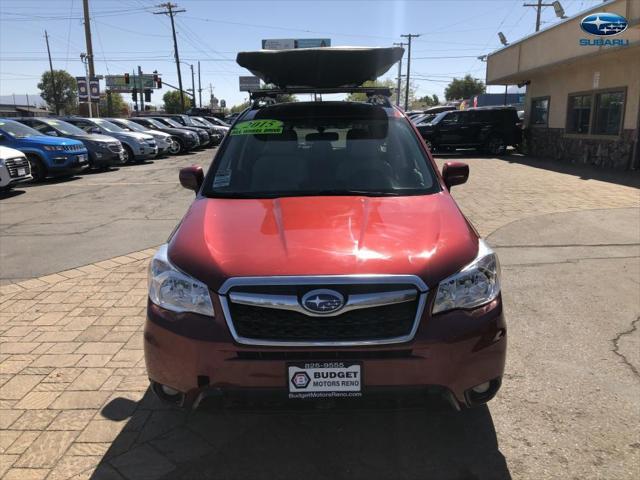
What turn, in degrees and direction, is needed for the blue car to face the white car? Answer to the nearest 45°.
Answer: approximately 45° to its right

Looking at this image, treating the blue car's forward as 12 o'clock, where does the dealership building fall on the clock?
The dealership building is roughly at 11 o'clock from the blue car.

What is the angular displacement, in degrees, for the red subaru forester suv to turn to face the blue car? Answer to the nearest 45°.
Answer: approximately 135° to its right

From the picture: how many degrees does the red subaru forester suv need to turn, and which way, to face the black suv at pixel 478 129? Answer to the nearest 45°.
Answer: approximately 180°

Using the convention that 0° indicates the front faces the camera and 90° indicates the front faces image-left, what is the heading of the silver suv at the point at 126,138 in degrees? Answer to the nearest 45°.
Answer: approximately 315°

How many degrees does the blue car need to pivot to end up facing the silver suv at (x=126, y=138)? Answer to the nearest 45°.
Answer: approximately 90° to its left

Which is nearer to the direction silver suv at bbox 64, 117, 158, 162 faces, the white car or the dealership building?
the dealership building

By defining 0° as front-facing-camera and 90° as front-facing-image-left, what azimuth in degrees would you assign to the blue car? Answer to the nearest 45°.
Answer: approximately 315°
